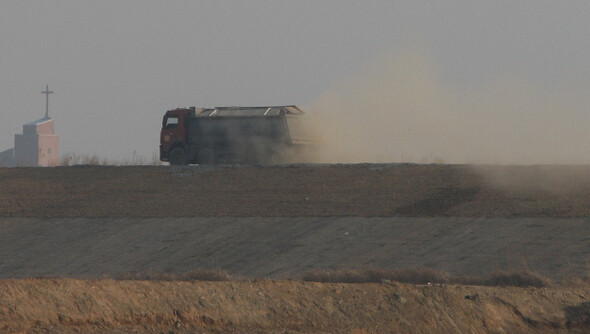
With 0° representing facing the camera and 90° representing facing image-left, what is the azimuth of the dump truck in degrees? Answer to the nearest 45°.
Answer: approximately 90°
